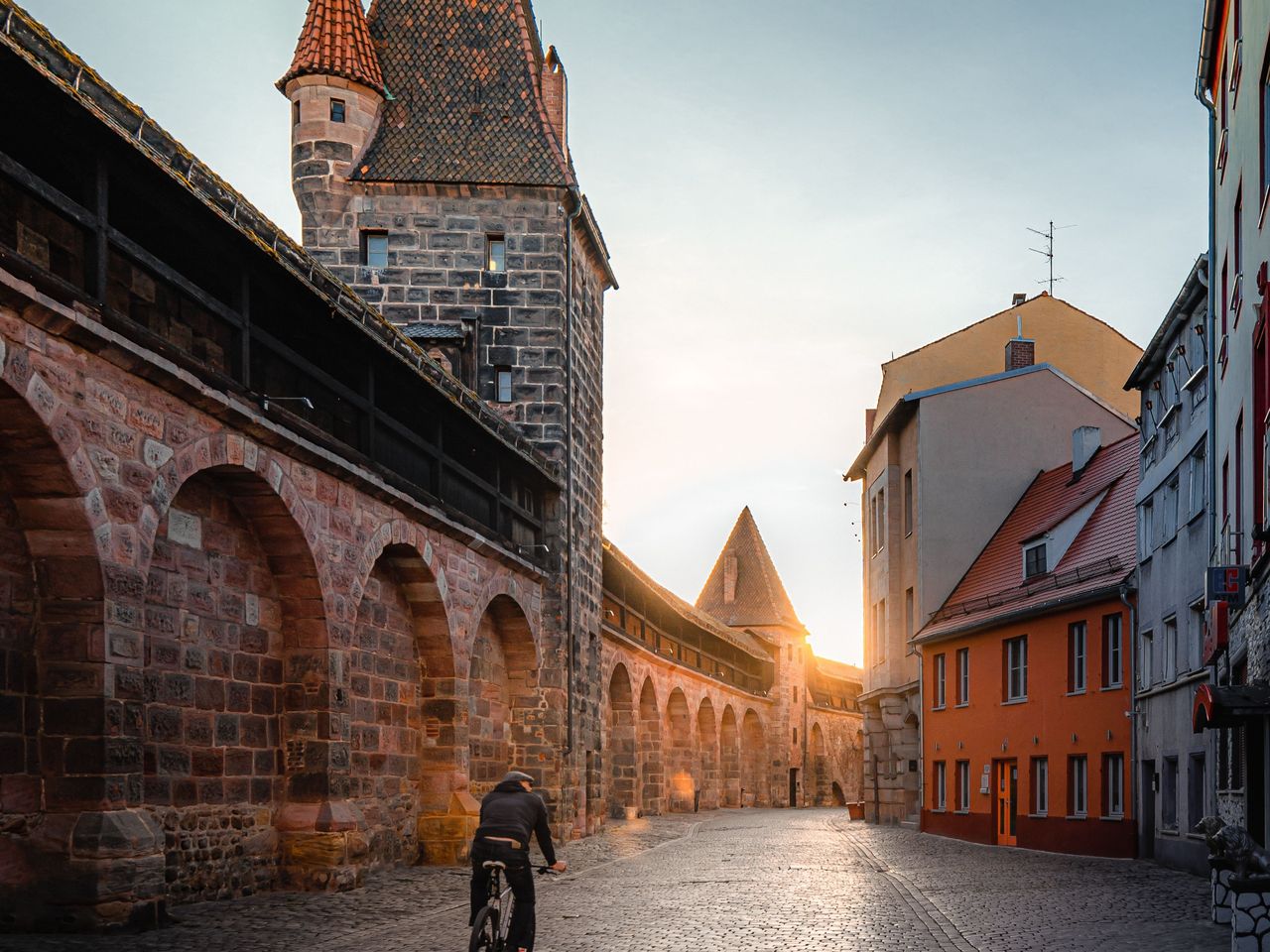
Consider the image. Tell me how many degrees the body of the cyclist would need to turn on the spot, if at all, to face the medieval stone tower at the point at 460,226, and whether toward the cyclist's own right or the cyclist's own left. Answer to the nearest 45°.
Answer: approximately 45° to the cyclist's own left

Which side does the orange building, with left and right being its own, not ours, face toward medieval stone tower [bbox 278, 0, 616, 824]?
front

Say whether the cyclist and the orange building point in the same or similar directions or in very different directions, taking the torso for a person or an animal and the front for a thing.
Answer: very different directions

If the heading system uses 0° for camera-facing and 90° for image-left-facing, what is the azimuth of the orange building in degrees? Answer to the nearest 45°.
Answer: approximately 45°

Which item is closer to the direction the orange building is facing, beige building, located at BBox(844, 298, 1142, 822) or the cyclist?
the cyclist

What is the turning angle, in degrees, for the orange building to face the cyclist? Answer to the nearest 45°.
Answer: approximately 45° to its left

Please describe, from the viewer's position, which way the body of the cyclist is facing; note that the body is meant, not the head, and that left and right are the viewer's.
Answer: facing away from the viewer and to the right of the viewer
